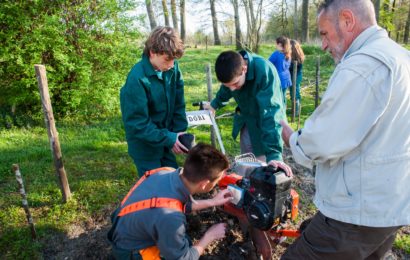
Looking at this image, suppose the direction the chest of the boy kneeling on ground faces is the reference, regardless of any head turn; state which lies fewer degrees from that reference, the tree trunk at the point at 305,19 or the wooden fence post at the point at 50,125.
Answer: the tree trunk

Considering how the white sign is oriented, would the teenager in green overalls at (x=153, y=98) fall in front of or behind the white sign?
in front

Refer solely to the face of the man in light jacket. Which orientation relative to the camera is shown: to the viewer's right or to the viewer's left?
to the viewer's left

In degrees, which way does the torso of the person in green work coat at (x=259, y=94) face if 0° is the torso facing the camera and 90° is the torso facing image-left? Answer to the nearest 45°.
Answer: approximately 45°

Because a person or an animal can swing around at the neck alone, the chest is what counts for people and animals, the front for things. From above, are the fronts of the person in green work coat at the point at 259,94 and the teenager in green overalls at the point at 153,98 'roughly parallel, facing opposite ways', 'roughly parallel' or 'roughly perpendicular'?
roughly perpendicular

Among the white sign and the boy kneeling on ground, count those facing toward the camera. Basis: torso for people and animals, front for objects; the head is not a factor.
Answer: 1

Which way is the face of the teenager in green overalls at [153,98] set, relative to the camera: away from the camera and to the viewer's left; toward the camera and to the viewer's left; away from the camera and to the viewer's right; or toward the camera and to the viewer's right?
toward the camera and to the viewer's right

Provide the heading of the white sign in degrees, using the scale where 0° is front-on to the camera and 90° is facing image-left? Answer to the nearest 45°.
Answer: approximately 0°

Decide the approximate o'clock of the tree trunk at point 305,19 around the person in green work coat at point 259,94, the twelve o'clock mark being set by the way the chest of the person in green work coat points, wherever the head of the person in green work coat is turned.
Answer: The tree trunk is roughly at 5 o'clock from the person in green work coat.

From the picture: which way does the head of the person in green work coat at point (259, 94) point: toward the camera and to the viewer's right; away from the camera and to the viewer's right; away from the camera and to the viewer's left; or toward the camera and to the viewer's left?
toward the camera and to the viewer's left

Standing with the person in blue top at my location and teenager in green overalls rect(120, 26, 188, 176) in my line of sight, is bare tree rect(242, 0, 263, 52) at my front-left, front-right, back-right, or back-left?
back-right

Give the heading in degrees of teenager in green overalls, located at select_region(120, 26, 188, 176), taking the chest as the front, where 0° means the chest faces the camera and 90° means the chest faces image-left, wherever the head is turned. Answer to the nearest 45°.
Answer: approximately 315°

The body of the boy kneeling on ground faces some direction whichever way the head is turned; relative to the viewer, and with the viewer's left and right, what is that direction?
facing away from the viewer and to the right of the viewer
